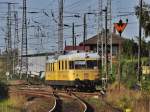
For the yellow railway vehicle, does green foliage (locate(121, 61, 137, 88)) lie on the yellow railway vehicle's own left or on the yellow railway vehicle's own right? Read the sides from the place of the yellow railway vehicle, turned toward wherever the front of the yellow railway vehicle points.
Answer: on the yellow railway vehicle's own left

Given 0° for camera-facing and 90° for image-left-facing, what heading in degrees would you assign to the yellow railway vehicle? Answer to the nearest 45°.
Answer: approximately 315°
